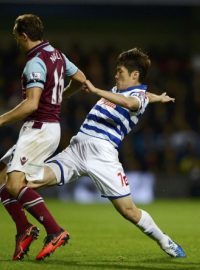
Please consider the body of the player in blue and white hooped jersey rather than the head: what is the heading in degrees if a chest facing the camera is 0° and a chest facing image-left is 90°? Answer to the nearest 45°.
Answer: approximately 45°
